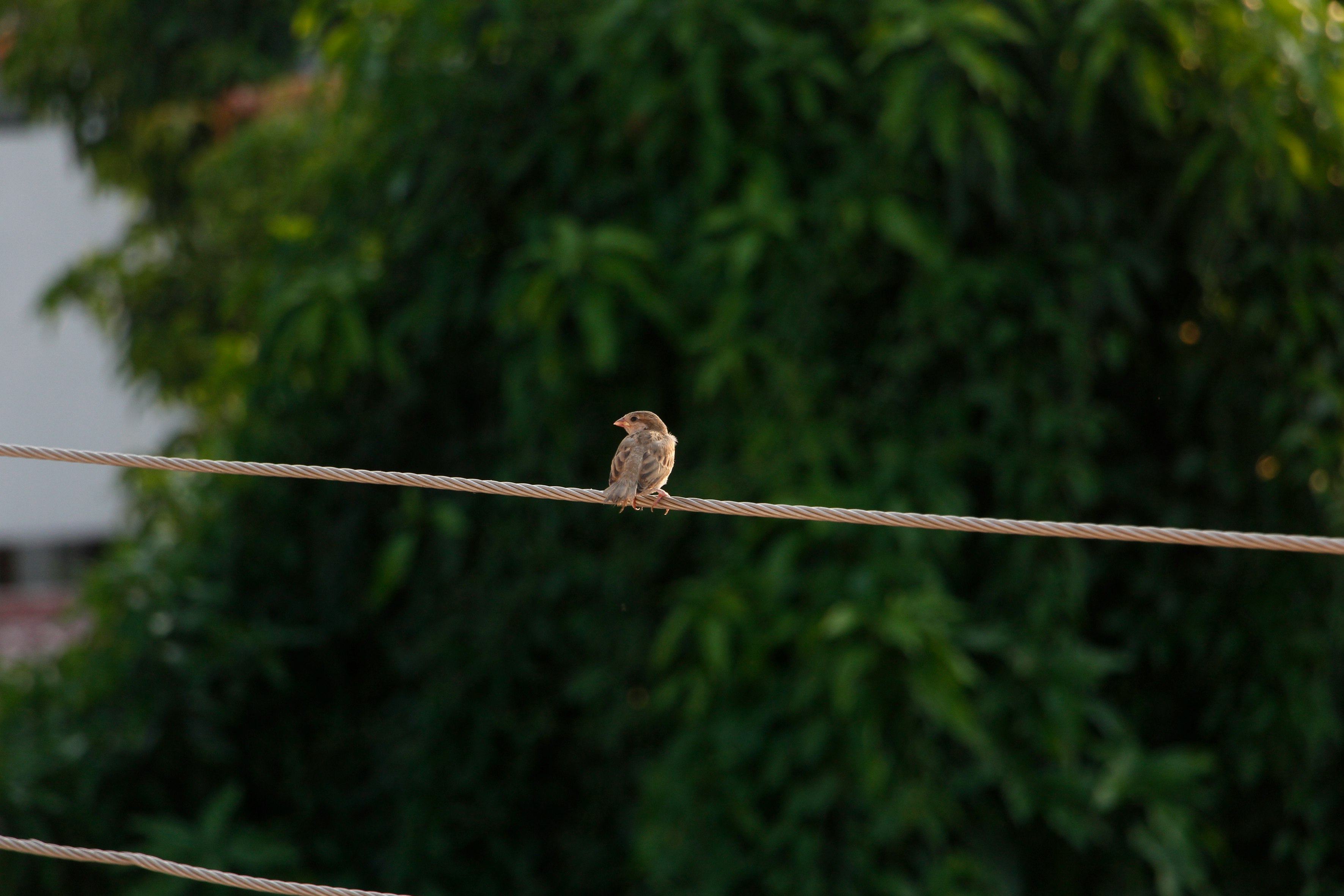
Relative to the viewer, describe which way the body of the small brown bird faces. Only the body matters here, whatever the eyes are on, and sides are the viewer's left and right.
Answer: facing away from the viewer and to the right of the viewer

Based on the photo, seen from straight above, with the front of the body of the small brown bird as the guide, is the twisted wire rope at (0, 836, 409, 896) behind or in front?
behind
